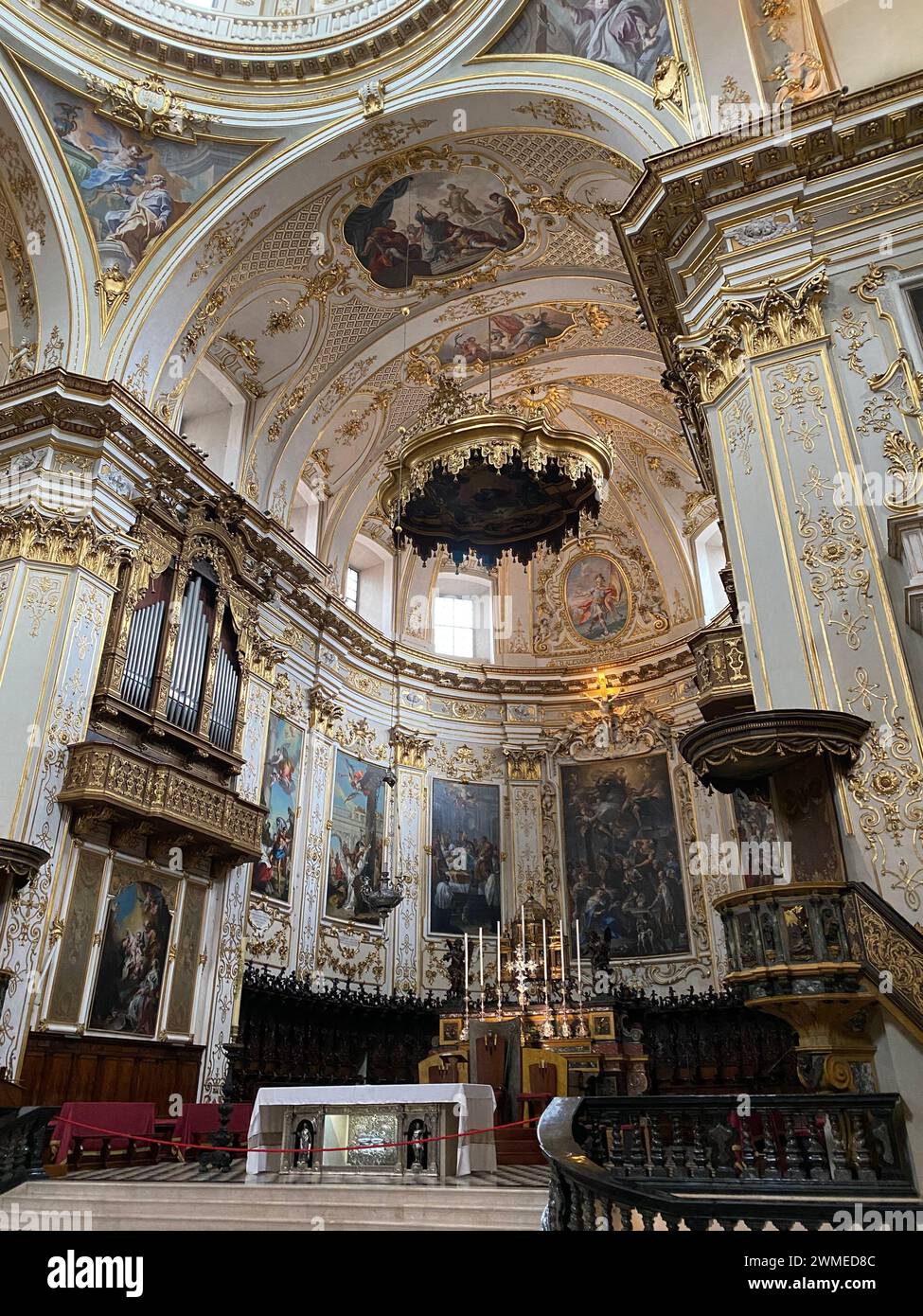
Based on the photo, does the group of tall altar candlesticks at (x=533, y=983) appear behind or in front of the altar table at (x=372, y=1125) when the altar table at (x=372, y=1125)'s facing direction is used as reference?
behind

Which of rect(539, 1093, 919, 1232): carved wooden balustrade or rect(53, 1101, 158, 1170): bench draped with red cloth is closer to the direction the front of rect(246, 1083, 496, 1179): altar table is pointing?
the carved wooden balustrade

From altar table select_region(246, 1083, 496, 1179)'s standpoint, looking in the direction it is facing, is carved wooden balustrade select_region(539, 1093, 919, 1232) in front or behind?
in front

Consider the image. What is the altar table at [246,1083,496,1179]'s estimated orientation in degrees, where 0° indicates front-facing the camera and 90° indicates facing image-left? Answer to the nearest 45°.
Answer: approximately 0°

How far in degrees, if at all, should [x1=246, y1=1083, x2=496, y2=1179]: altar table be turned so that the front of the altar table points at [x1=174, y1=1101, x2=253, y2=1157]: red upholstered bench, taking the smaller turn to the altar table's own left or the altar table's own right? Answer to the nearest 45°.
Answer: approximately 135° to the altar table's own right

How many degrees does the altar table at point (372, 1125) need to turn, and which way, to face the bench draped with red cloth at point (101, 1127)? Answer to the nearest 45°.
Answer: approximately 135° to its right

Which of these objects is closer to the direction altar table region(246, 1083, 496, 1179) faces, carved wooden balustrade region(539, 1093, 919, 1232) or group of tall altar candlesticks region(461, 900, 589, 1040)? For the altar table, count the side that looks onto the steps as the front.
the carved wooden balustrade
